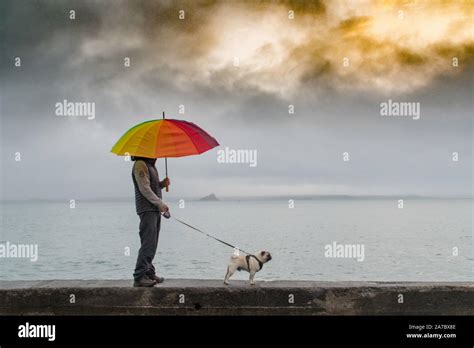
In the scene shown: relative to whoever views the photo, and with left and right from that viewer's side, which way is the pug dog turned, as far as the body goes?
facing to the right of the viewer

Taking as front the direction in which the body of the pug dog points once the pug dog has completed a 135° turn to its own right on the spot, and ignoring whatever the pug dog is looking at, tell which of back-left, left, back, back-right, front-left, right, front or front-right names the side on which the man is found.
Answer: front-right
